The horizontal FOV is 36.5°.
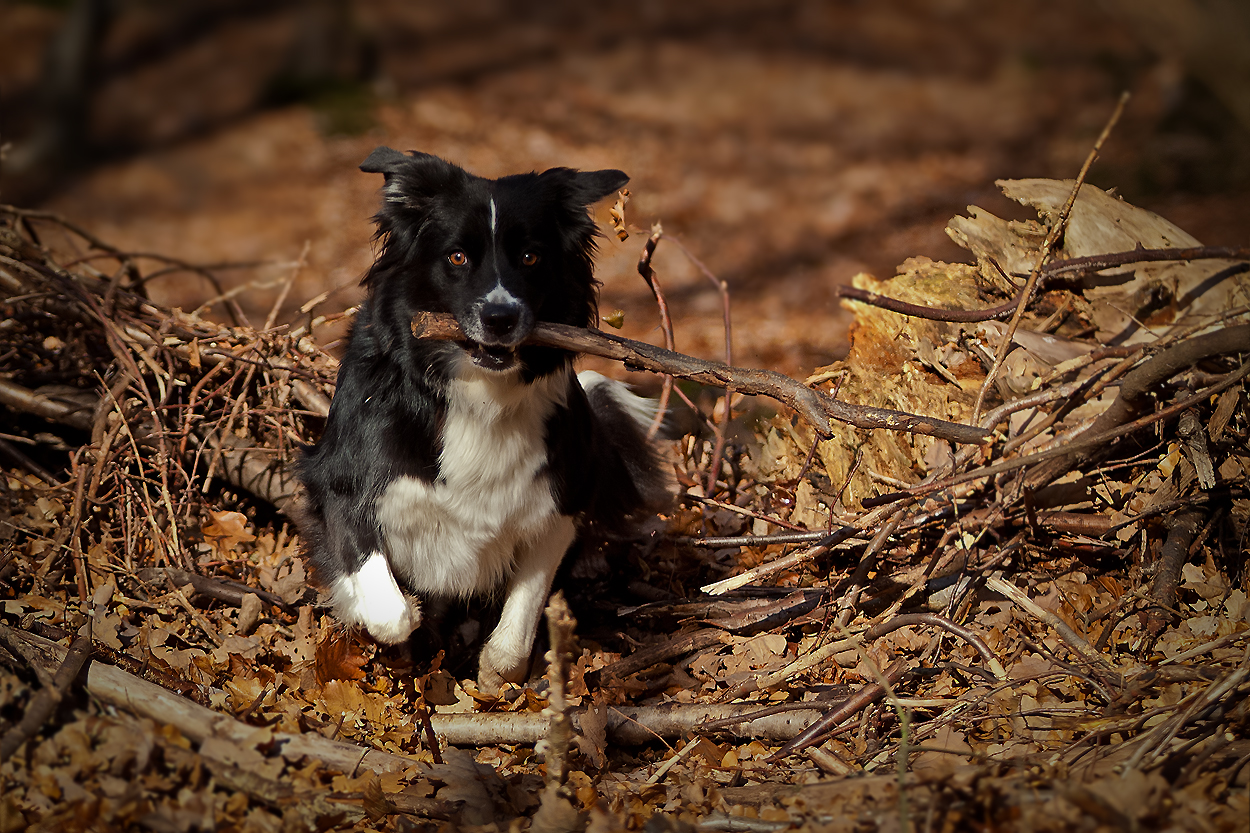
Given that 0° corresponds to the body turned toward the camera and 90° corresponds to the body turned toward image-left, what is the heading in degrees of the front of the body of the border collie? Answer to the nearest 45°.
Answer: approximately 0°

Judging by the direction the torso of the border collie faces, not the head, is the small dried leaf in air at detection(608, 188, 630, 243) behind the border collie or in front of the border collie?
behind
